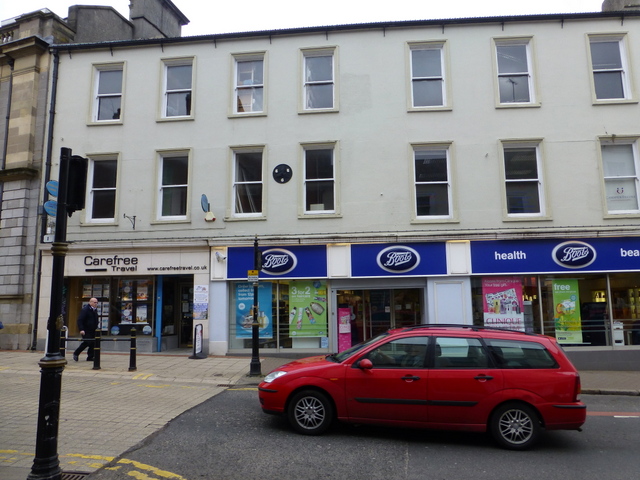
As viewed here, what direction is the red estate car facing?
to the viewer's left

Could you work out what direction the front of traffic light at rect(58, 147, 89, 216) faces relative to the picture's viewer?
facing away from the viewer and to the right of the viewer

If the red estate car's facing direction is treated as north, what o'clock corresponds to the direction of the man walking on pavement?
The man walking on pavement is roughly at 1 o'clock from the red estate car.

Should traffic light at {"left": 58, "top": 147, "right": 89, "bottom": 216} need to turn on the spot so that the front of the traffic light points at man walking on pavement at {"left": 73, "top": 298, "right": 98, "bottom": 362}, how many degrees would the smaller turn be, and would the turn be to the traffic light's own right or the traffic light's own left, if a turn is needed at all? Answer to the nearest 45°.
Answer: approximately 45° to the traffic light's own left

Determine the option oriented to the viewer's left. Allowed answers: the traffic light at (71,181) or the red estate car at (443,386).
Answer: the red estate car

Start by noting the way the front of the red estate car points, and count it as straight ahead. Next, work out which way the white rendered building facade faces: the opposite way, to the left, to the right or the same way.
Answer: to the left
